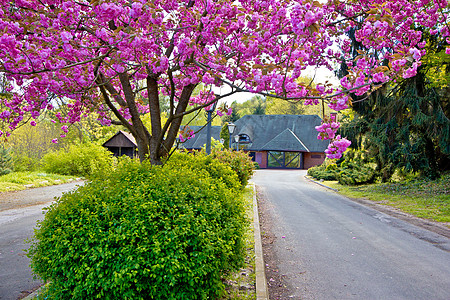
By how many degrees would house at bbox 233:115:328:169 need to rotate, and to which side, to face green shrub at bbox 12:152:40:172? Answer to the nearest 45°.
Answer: approximately 45° to its right

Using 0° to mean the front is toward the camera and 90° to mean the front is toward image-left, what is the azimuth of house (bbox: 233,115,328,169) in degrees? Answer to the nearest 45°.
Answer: approximately 0°

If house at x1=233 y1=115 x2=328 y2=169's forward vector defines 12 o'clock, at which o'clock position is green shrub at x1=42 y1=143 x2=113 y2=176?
The green shrub is roughly at 1 o'clock from the house.

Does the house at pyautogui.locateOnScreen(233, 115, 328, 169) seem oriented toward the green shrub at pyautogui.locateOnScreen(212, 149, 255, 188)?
yes

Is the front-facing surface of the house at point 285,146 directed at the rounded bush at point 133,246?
yes
